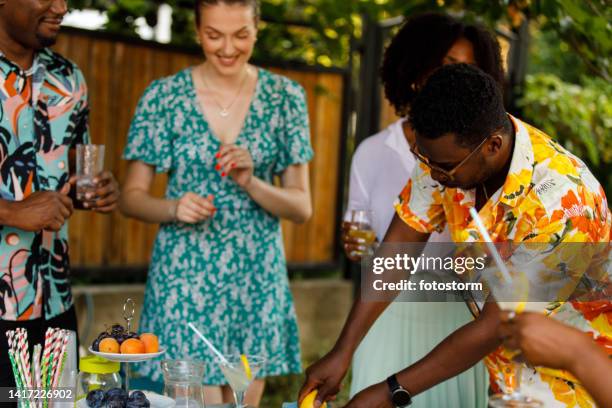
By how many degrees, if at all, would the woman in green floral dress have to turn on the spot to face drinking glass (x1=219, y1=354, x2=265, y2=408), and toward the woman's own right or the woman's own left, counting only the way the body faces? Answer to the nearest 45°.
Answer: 0° — they already face it

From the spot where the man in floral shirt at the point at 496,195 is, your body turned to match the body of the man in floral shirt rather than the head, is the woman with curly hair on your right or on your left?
on your right

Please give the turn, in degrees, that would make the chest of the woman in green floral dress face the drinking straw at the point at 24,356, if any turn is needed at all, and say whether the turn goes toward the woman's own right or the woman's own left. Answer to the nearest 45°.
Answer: approximately 45° to the woman's own right

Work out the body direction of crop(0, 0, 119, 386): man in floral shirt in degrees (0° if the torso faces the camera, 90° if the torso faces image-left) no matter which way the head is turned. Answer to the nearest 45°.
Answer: approximately 315°

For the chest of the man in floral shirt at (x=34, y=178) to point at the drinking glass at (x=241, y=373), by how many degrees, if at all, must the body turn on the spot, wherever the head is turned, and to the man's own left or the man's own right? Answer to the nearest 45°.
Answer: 0° — they already face it

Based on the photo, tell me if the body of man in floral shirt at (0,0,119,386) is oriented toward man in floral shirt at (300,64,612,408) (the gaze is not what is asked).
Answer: yes

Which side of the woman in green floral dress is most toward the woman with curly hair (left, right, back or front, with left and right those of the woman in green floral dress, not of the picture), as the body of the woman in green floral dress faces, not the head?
left

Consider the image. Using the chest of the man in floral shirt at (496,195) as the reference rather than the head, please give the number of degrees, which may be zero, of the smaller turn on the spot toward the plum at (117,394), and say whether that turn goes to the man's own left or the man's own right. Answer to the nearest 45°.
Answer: approximately 45° to the man's own right

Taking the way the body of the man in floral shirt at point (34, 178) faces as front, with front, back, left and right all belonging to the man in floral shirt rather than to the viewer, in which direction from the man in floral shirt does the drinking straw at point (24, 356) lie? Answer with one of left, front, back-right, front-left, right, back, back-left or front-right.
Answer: front-right

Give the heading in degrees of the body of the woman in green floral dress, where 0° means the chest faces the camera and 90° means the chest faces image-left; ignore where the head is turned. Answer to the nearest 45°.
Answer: approximately 0°
